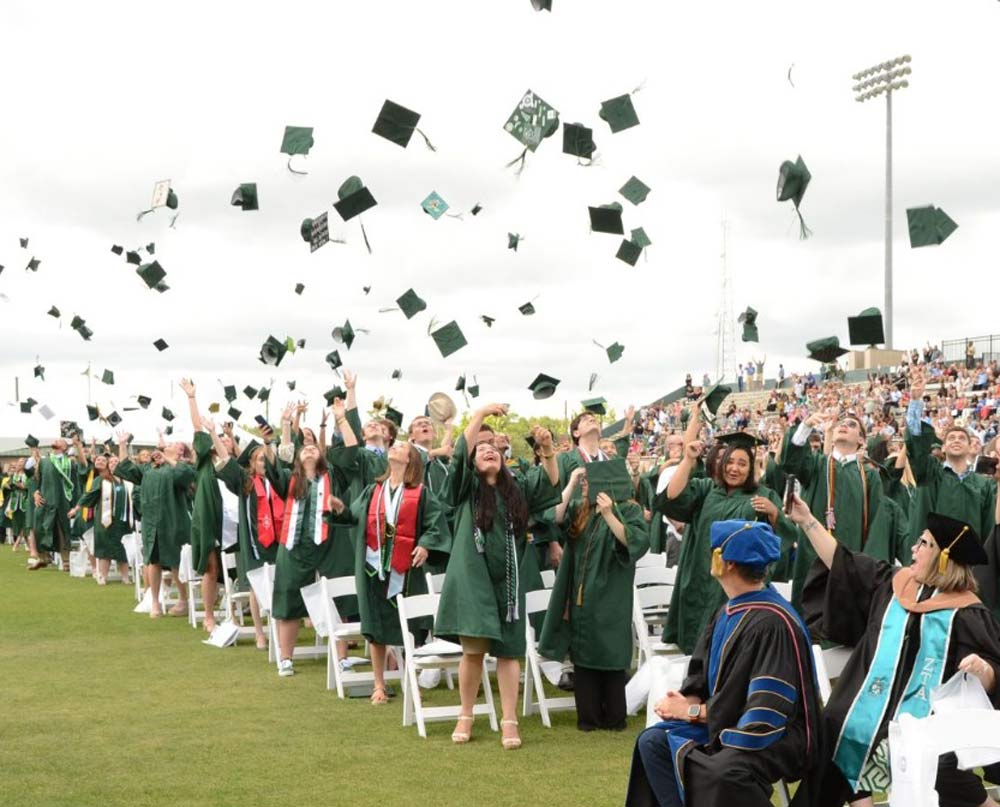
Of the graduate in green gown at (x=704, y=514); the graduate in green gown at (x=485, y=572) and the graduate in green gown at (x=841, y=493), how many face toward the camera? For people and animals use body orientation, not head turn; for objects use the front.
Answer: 3

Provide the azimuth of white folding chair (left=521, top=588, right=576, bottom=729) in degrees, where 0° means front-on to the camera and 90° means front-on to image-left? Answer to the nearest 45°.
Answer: approximately 315°

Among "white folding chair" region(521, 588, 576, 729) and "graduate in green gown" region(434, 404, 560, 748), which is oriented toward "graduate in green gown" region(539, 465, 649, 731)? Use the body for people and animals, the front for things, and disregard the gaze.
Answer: the white folding chair

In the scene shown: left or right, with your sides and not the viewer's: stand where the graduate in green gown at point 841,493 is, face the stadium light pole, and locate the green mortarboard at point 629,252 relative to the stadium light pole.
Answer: left

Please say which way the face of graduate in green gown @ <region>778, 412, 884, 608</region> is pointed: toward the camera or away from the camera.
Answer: toward the camera

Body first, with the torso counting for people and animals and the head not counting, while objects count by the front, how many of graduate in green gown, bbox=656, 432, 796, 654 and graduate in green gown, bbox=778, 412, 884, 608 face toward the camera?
2

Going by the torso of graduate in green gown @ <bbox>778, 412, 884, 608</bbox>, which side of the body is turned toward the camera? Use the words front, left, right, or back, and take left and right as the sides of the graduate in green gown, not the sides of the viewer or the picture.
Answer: front

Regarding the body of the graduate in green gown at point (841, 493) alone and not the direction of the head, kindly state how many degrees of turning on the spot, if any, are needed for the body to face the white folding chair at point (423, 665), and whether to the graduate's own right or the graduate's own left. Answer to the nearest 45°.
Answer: approximately 45° to the graduate's own right

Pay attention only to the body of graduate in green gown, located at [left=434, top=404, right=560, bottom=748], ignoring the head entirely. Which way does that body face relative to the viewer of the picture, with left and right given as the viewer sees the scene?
facing the viewer

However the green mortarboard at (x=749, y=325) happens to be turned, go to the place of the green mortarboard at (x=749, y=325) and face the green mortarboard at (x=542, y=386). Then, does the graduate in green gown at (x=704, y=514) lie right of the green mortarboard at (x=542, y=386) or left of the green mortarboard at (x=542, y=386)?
left

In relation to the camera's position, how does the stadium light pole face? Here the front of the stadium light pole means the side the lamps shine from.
facing the viewer and to the left of the viewer

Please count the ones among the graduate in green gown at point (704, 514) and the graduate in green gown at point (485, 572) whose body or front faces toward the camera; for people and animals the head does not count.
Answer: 2

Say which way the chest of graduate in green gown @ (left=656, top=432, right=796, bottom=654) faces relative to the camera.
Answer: toward the camera

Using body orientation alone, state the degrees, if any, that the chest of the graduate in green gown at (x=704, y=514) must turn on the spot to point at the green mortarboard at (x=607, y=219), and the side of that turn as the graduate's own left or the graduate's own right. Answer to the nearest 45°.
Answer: approximately 180°

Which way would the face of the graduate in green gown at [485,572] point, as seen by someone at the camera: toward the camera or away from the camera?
toward the camera

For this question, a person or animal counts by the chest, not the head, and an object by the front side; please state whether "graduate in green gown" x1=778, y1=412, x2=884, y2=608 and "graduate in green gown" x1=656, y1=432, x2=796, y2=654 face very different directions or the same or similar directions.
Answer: same or similar directions
